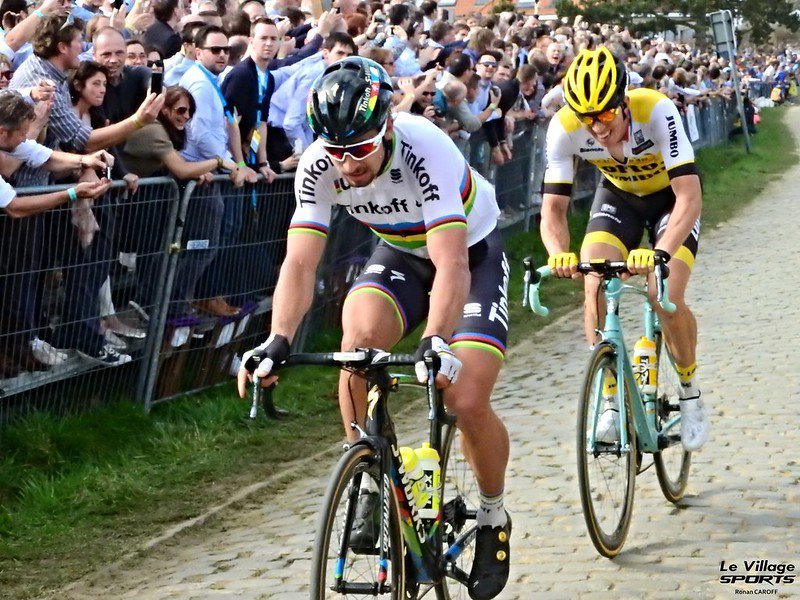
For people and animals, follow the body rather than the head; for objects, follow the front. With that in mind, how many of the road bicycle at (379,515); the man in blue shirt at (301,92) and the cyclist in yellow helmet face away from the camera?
0

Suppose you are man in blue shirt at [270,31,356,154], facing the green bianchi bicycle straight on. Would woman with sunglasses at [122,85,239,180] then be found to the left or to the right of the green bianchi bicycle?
right

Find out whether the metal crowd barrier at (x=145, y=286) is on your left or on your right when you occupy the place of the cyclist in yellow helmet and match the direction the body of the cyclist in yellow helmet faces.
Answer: on your right

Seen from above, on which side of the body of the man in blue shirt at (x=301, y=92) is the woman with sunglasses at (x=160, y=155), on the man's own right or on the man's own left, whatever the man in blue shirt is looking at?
on the man's own right

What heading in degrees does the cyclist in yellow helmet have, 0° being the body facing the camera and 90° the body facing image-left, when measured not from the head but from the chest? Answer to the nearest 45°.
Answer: approximately 45°

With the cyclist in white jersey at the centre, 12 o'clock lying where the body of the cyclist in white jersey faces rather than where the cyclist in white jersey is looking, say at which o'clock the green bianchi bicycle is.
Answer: The green bianchi bicycle is roughly at 6 o'clock from the cyclist in white jersey.

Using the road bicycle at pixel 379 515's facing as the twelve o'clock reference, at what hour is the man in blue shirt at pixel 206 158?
The man in blue shirt is roughly at 4 o'clock from the road bicycle.

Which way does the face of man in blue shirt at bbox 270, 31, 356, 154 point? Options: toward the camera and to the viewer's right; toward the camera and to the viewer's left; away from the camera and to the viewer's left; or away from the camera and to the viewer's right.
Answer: toward the camera and to the viewer's right

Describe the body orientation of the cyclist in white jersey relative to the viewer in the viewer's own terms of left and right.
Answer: facing the viewer and to the left of the viewer

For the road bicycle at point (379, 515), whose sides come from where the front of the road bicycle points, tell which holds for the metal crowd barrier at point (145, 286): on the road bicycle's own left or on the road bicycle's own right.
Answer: on the road bicycle's own right

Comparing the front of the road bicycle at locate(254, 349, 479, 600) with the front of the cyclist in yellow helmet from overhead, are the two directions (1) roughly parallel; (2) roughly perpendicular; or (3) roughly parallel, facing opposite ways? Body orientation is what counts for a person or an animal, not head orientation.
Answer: roughly parallel

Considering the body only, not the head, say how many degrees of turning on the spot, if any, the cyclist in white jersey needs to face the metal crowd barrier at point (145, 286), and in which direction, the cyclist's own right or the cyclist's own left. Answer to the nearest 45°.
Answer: approximately 90° to the cyclist's own right

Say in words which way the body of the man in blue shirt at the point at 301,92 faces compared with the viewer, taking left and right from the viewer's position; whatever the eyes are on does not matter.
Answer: facing the viewer and to the right of the viewer

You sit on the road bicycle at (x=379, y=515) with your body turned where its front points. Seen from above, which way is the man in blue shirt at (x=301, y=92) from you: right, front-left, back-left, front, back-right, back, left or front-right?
back-right

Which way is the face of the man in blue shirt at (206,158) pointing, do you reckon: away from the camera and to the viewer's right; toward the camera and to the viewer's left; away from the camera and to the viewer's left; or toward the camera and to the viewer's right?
toward the camera and to the viewer's right
